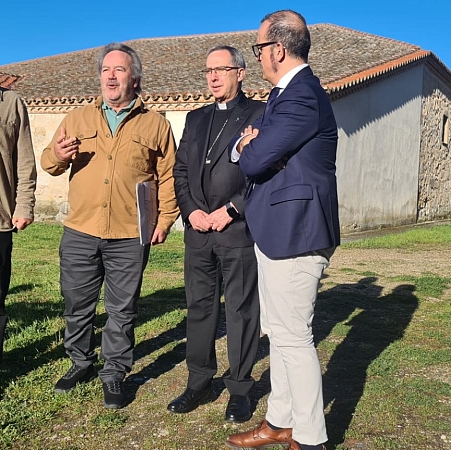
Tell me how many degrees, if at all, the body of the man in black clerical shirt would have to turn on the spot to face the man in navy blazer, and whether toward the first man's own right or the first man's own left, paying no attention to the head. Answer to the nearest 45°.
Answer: approximately 90° to the first man's own left

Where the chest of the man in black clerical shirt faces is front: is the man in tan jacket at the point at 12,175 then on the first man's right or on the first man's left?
on the first man's right

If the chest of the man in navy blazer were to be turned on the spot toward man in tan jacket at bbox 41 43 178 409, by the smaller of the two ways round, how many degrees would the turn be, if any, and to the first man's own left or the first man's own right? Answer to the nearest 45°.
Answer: approximately 45° to the first man's own right

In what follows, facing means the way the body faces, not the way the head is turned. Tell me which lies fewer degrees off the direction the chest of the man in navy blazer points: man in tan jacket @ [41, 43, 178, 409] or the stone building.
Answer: the man in tan jacket

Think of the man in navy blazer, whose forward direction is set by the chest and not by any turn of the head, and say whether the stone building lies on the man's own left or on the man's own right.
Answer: on the man's own right

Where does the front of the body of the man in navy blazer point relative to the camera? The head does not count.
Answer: to the viewer's left

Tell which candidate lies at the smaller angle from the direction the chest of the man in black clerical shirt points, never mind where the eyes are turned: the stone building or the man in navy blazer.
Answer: the man in navy blazer

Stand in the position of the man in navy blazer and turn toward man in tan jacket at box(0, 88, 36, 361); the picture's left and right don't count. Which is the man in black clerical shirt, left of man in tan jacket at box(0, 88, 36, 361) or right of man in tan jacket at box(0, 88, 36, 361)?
right

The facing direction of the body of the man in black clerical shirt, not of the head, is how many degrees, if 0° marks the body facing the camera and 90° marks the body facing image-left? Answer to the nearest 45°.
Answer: approximately 45°
